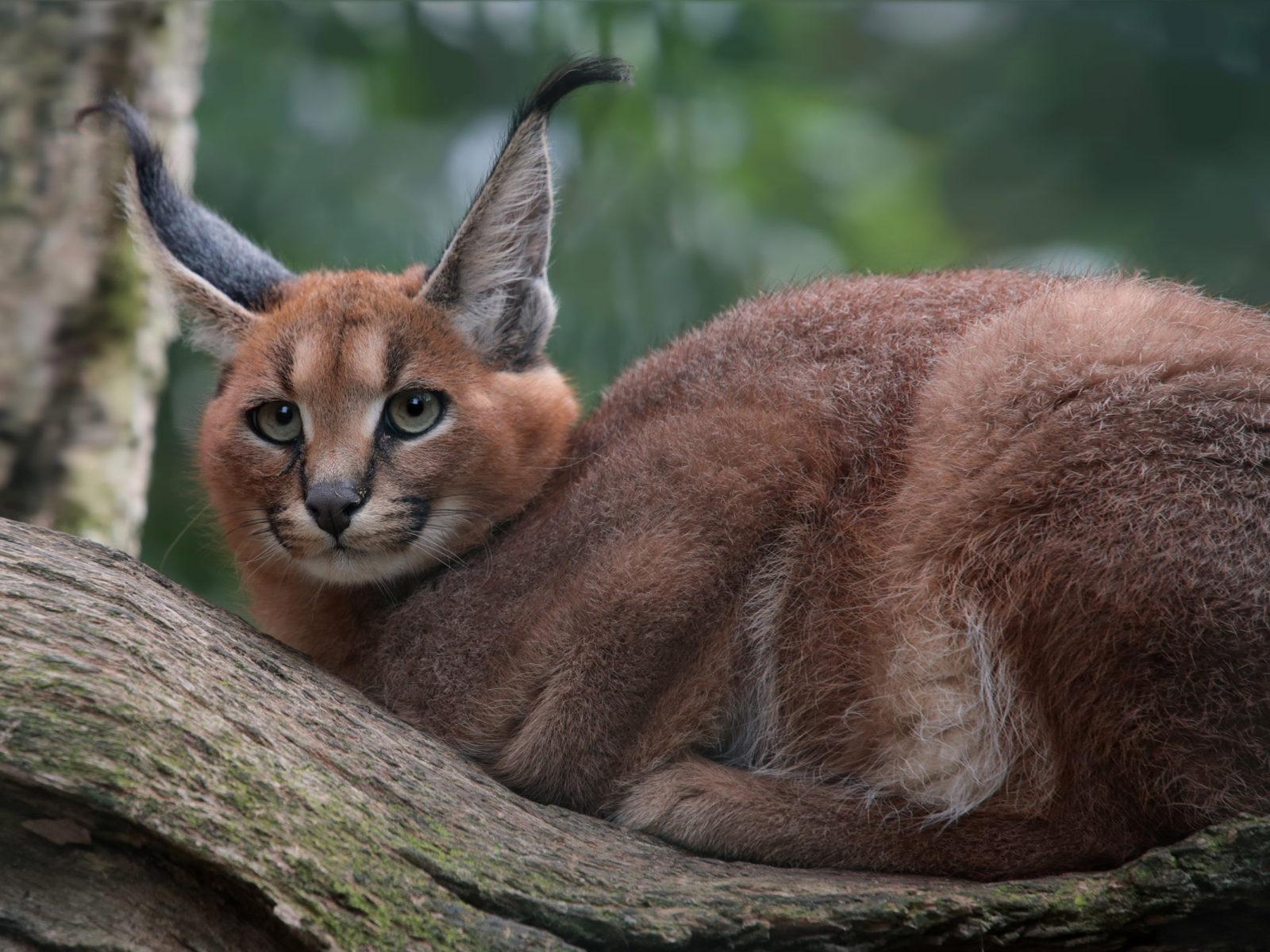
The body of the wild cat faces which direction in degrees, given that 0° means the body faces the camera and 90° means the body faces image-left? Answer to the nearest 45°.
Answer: approximately 90°
